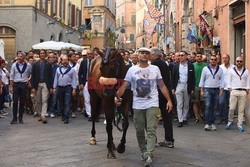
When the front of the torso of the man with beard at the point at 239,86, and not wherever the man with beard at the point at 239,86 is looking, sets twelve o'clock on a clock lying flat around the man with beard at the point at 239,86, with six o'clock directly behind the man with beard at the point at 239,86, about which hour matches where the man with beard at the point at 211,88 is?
the man with beard at the point at 211,88 is roughly at 3 o'clock from the man with beard at the point at 239,86.

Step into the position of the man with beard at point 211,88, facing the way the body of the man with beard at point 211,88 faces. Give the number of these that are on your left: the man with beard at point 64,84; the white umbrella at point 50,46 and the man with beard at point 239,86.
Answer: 1

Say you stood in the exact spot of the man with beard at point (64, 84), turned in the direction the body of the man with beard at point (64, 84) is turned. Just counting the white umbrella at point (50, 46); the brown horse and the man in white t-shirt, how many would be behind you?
1

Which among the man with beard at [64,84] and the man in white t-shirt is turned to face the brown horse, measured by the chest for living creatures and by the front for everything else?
the man with beard

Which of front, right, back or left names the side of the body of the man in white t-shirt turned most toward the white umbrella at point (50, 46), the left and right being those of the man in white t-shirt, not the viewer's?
back

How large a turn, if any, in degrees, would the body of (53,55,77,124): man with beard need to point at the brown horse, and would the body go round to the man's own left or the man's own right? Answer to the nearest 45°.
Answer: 0° — they already face it

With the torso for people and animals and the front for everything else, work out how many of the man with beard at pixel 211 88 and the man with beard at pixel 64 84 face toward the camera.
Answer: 2
